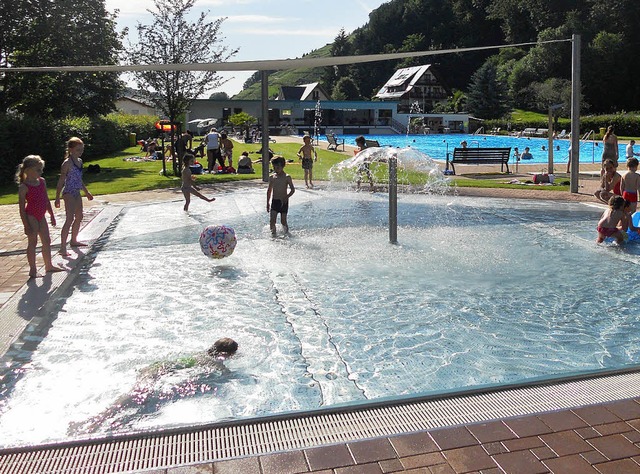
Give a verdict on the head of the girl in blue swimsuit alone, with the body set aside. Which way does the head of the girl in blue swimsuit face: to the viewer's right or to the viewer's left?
to the viewer's right

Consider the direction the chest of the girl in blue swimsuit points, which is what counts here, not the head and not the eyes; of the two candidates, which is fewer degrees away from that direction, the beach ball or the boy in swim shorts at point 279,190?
the beach ball

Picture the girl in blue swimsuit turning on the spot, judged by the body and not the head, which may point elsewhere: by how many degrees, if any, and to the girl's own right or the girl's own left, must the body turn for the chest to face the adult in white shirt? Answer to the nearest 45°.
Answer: approximately 135° to the girl's own left

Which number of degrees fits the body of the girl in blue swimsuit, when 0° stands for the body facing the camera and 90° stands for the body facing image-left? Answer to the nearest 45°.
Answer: approximately 315°
